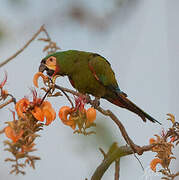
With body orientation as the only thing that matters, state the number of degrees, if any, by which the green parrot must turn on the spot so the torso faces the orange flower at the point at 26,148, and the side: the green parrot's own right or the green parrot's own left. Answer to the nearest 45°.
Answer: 0° — it already faces it

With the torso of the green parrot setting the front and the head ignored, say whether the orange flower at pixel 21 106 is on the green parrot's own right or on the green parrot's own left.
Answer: on the green parrot's own left

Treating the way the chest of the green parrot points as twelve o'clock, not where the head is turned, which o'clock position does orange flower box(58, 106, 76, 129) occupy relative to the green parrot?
The orange flower is roughly at 12 o'clock from the green parrot.

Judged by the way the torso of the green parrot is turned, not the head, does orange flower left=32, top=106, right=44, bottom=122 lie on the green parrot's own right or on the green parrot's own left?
on the green parrot's own left

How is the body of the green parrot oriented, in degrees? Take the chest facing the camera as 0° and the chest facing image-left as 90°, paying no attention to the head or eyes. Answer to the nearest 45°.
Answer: approximately 90°
